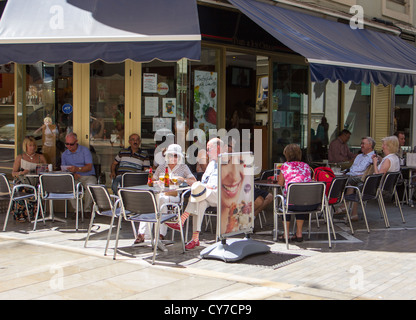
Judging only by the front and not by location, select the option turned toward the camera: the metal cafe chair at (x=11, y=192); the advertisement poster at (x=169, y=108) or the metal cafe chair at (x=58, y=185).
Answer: the advertisement poster

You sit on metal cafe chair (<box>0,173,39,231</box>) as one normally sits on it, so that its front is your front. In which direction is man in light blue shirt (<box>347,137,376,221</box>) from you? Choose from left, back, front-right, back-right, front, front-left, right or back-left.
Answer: front-right

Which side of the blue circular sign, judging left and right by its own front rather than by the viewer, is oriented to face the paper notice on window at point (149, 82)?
left

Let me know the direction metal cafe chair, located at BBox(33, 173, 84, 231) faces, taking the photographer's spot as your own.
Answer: facing away from the viewer

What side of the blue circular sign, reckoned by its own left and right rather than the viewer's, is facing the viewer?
front

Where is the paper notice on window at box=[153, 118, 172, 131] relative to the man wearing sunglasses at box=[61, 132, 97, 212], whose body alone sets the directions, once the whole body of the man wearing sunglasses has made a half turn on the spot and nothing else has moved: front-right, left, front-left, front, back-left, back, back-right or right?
front-right

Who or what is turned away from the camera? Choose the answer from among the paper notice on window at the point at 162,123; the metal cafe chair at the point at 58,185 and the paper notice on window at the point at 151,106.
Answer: the metal cafe chair

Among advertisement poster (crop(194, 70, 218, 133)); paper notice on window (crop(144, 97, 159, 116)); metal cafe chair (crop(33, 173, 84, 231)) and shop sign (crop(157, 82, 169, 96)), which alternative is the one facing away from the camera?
the metal cafe chair

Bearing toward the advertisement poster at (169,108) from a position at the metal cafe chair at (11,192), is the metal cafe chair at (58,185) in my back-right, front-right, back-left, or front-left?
front-right

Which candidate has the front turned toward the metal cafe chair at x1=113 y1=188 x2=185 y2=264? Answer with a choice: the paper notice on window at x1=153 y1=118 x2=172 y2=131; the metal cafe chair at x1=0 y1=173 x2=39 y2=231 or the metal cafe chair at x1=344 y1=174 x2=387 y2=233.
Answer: the paper notice on window

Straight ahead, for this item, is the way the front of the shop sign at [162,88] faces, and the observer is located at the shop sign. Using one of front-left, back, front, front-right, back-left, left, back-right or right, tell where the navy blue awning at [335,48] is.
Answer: left

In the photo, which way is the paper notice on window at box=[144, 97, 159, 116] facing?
toward the camera

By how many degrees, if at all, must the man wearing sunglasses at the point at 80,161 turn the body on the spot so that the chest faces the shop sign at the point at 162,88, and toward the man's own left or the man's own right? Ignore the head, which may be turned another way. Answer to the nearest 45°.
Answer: approximately 135° to the man's own left

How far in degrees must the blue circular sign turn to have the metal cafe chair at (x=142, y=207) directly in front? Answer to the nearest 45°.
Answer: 0° — it already faces it

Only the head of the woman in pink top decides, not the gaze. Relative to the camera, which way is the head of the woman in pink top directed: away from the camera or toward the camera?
away from the camera
